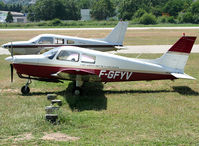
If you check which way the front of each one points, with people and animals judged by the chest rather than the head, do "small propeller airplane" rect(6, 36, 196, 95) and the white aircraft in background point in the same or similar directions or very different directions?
same or similar directions

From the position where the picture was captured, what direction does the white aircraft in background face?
facing to the left of the viewer

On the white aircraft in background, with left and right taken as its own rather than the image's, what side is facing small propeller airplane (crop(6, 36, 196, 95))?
left

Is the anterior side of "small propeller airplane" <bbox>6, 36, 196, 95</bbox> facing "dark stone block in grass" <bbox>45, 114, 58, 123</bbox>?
no

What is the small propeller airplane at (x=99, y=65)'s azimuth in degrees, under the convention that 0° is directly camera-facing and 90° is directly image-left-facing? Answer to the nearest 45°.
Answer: approximately 90°

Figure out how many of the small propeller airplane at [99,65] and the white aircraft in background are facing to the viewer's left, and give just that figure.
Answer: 2

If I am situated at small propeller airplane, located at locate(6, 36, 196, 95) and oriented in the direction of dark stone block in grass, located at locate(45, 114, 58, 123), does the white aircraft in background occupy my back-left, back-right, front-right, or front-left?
back-right

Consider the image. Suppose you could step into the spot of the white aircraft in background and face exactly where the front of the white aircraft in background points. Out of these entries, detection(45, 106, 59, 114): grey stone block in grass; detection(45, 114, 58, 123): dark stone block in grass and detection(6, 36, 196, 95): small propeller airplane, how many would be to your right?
0

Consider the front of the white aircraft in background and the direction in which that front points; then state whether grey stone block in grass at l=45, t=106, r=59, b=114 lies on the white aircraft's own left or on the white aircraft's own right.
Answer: on the white aircraft's own left

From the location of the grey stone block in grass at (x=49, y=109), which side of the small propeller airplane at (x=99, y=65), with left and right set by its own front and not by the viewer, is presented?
left
